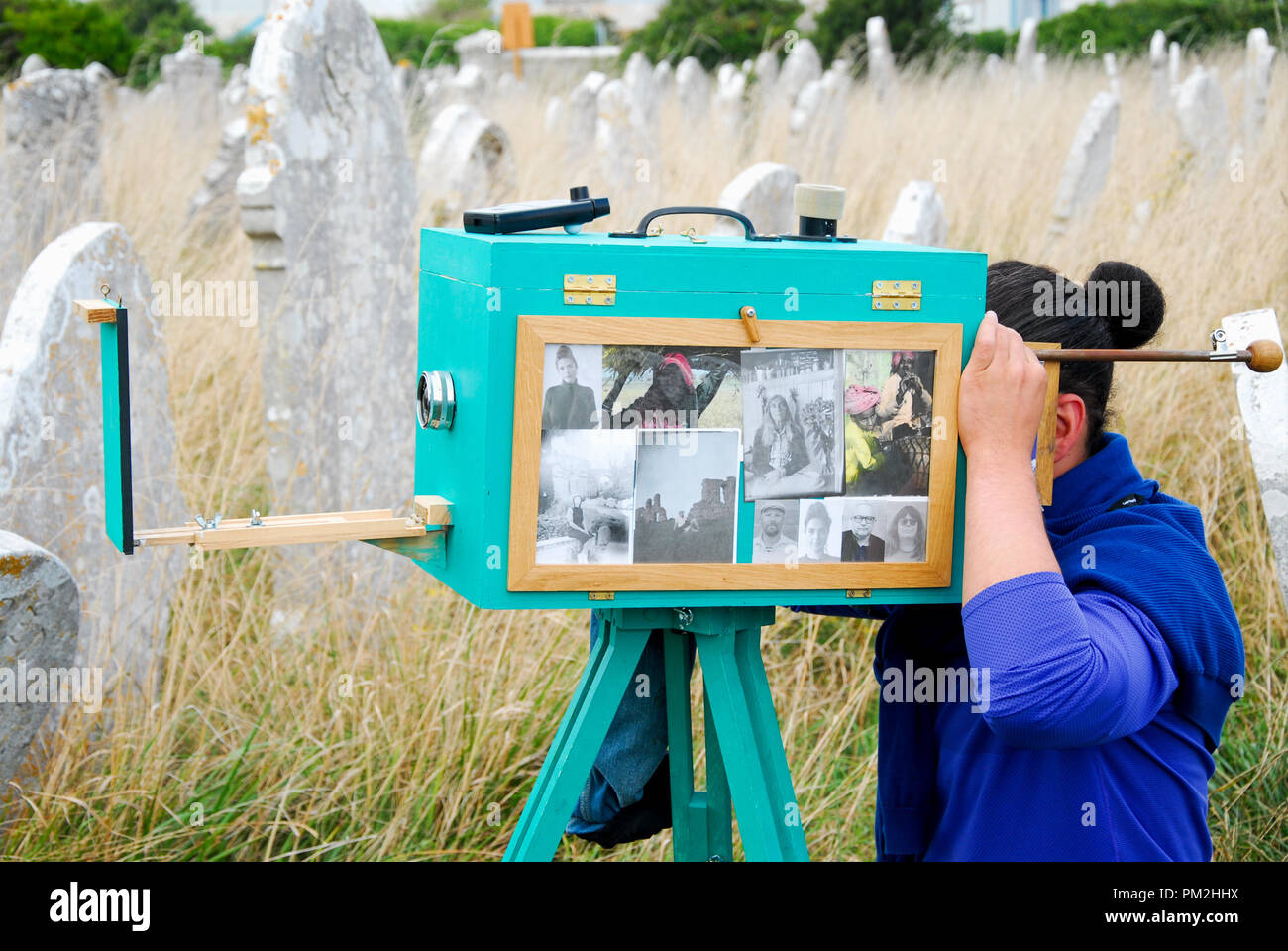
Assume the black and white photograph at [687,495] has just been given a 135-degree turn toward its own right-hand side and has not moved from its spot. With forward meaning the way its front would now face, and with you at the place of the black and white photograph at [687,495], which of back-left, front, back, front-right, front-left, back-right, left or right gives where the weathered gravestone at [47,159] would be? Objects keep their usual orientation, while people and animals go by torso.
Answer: front

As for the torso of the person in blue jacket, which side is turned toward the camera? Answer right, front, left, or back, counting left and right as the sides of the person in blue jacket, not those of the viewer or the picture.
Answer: left

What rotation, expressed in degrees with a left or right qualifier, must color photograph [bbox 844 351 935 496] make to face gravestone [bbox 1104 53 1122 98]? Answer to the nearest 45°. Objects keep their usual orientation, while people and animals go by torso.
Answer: approximately 180°

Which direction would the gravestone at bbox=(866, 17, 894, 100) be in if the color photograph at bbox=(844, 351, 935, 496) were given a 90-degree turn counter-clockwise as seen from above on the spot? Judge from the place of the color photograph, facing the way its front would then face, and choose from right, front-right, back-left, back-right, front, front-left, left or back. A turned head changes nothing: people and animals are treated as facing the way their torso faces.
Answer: left

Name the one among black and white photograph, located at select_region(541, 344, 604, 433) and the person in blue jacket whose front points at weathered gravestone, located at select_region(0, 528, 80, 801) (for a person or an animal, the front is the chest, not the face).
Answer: the person in blue jacket

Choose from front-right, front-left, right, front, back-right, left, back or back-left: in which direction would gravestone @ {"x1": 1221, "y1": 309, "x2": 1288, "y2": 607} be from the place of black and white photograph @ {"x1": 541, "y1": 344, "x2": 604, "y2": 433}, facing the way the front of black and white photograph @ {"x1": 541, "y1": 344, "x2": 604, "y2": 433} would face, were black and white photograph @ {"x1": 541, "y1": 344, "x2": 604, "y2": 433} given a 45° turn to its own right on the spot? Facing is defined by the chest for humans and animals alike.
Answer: back

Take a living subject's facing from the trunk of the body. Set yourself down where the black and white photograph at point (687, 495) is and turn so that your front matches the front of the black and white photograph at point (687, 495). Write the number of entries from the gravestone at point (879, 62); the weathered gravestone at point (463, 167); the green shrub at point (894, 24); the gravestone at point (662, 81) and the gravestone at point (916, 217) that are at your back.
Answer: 5

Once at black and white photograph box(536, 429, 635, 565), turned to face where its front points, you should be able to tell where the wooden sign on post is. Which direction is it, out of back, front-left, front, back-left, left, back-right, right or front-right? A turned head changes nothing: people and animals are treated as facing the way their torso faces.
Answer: back

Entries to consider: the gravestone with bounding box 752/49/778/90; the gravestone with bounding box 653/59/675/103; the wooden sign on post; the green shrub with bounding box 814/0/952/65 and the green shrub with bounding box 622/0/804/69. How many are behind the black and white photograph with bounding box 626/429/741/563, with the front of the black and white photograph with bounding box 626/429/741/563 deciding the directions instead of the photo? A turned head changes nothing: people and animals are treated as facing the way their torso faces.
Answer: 5

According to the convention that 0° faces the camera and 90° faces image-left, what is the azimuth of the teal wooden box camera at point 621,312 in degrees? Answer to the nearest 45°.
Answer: approximately 90°

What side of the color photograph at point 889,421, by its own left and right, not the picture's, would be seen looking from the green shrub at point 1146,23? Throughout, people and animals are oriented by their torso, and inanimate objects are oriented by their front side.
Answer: back

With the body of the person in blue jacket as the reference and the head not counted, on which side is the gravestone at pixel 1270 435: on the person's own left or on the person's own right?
on the person's own right

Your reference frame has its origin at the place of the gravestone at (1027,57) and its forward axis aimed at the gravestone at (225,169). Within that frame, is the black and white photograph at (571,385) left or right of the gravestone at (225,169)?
left

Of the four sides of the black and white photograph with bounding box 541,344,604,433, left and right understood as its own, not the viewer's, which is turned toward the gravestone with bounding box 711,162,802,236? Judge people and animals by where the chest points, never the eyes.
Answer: back
